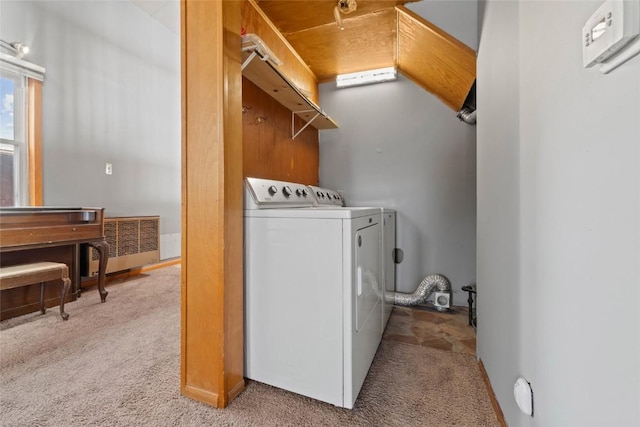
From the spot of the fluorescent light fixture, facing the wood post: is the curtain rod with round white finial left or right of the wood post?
right

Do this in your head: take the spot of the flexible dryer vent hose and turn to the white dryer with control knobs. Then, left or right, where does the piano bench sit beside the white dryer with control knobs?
right

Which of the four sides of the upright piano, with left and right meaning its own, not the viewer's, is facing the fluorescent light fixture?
front

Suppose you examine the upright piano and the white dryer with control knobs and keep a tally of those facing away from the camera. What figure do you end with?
0

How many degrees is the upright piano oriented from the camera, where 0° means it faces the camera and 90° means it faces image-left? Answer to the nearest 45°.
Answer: approximately 315°

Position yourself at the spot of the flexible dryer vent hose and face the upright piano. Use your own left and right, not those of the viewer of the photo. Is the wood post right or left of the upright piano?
left

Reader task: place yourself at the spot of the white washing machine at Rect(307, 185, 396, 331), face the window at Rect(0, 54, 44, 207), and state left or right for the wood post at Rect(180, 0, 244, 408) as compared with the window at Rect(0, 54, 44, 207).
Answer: left

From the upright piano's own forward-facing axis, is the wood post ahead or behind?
ahead

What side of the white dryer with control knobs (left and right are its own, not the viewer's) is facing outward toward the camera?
right
